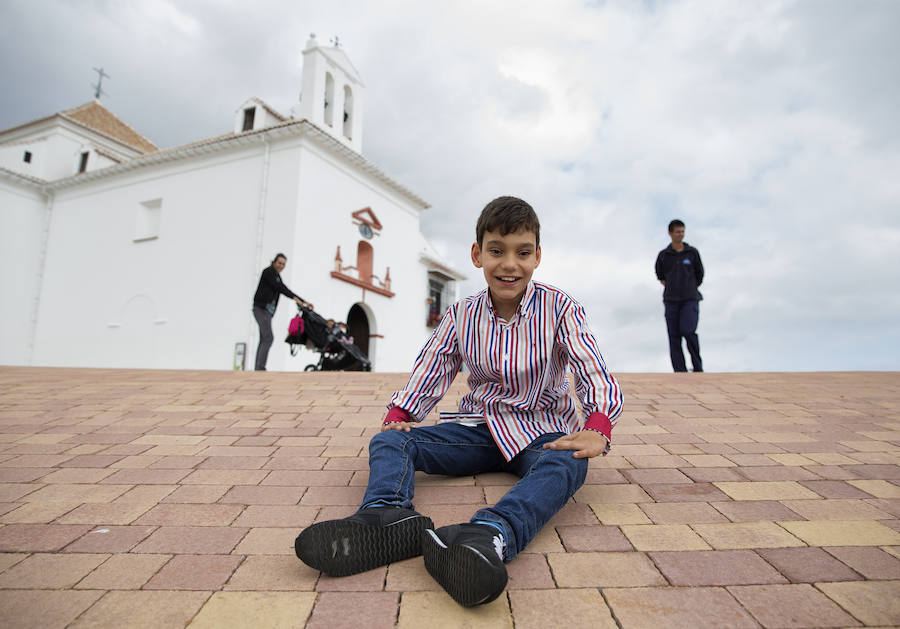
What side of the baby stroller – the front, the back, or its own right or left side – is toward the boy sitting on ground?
right

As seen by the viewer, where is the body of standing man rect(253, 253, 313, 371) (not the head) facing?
to the viewer's right

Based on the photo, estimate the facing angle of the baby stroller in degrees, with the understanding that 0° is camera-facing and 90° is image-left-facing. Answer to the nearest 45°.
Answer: approximately 270°

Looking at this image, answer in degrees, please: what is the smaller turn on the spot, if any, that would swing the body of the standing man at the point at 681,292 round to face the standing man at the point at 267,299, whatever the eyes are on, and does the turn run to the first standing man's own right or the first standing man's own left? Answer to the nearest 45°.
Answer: approximately 90° to the first standing man's own right

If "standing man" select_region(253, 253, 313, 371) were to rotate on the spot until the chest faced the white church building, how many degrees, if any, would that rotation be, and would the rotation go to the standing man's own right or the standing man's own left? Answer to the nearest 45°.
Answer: approximately 90° to the standing man's own left

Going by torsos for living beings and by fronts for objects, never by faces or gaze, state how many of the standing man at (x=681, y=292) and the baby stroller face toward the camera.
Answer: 1

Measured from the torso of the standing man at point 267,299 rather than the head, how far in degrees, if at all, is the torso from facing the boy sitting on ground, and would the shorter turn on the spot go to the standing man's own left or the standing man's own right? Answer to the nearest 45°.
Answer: approximately 90° to the standing man's own right
